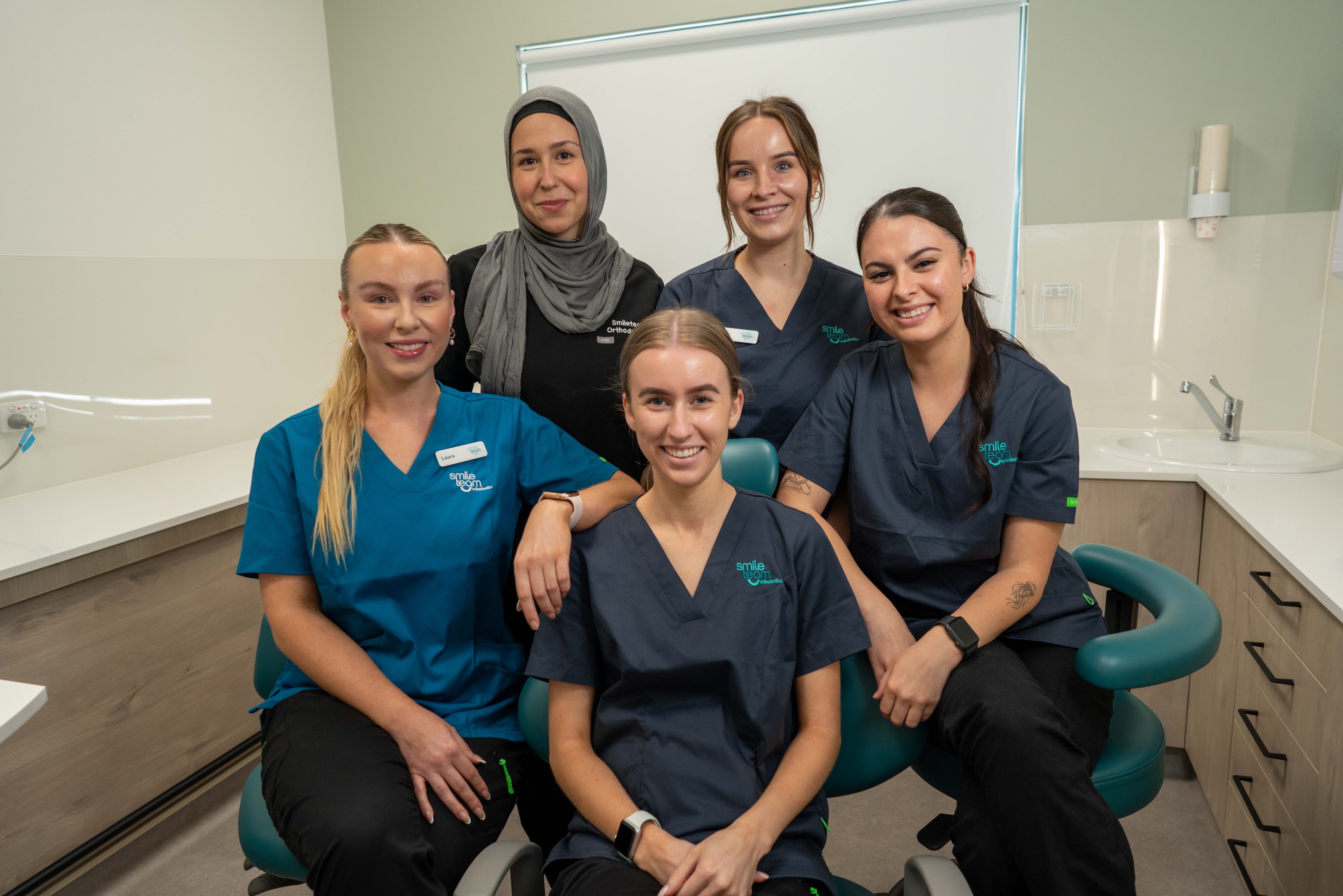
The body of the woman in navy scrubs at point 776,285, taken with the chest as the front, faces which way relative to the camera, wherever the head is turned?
toward the camera

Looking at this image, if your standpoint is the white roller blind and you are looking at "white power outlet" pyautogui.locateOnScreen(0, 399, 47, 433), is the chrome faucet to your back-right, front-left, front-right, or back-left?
back-left

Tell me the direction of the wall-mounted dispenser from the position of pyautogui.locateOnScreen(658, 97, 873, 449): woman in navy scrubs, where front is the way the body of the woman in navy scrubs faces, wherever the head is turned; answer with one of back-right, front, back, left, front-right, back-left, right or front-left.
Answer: back-left

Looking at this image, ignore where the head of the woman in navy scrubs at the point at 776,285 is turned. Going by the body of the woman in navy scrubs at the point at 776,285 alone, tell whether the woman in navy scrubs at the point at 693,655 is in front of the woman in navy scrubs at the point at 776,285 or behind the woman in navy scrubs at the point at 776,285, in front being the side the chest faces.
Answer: in front

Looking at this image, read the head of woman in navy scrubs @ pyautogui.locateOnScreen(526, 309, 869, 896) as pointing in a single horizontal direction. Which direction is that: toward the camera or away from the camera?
toward the camera

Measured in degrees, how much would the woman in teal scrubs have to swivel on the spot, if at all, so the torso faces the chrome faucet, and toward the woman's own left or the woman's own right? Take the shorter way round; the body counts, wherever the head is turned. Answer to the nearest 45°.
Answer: approximately 90° to the woman's own left
